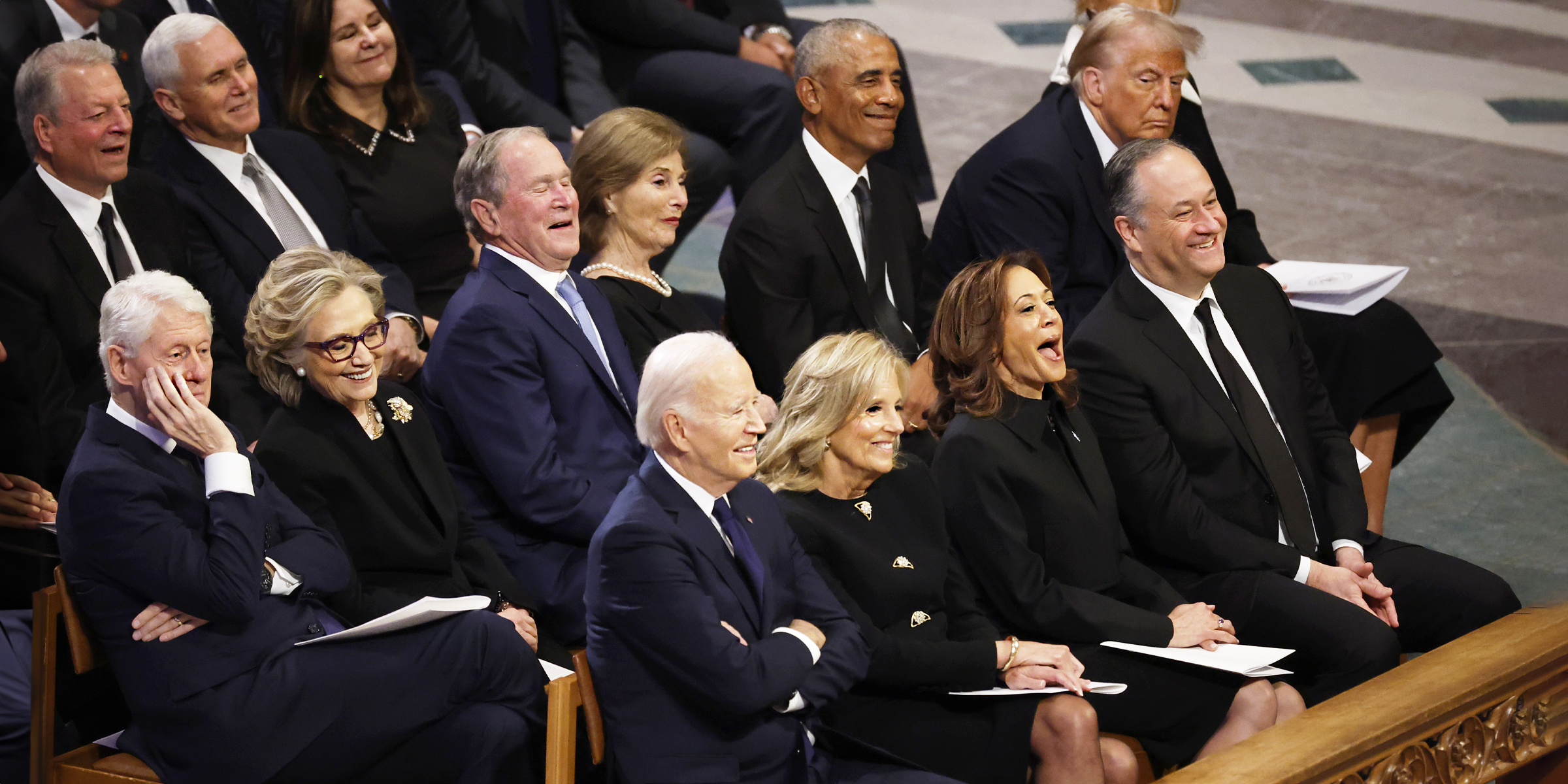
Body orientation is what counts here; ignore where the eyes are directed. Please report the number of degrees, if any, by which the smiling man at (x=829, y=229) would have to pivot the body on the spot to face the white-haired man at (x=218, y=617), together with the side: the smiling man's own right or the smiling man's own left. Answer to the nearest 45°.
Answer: approximately 90° to the smiling man's own right

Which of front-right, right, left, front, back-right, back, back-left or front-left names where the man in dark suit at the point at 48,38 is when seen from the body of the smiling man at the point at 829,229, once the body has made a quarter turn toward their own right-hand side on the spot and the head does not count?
front-right

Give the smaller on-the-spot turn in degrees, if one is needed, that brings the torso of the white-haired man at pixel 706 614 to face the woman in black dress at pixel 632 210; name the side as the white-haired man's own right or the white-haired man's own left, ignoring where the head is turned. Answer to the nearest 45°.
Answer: approximately 135° to the white-haired man's own left

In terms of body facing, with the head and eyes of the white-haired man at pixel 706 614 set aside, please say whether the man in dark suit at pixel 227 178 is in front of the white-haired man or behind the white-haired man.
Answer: behind

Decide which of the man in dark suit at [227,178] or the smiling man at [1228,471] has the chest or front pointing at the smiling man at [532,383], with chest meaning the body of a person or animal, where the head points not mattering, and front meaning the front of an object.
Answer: the man in dark suit

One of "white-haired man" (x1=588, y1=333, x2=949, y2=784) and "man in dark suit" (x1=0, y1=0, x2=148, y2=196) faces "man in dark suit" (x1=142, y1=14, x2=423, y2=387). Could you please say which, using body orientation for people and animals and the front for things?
"man in dark suit" (x1=0, y1=0, x2=148, y2=196)

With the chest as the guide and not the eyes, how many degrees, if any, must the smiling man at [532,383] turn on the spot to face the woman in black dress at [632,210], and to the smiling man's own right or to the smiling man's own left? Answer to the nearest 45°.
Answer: approximately 90° to the smiling man's own left

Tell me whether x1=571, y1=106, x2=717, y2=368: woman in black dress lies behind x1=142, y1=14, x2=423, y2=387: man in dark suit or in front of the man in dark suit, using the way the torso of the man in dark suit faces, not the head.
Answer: in front

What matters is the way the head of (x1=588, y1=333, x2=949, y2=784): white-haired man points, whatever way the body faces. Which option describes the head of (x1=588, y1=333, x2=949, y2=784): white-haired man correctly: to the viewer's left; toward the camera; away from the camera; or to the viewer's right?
to the viewer's right

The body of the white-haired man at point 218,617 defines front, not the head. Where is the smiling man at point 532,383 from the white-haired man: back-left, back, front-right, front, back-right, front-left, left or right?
left

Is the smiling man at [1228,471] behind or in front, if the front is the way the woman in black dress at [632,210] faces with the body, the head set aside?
in front
